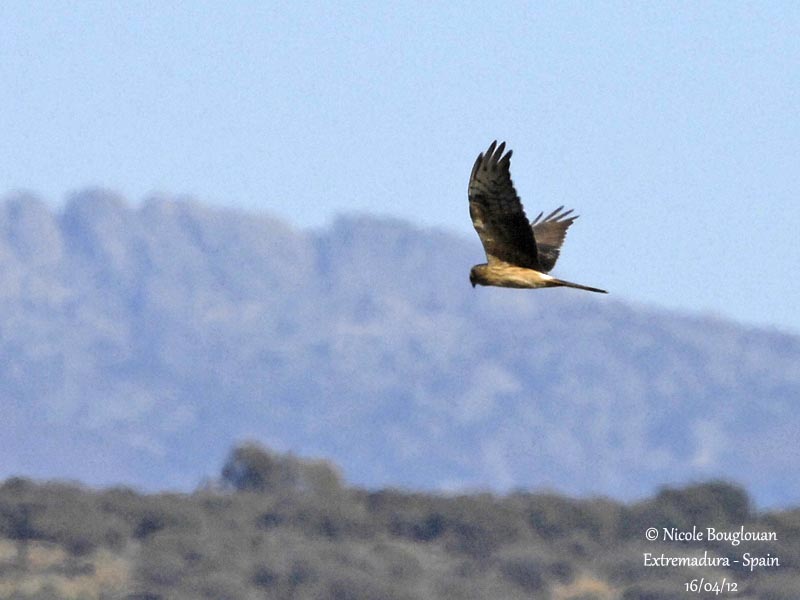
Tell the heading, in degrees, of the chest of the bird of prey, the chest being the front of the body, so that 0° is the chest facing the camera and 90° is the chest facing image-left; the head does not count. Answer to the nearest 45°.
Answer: approximately 90°
